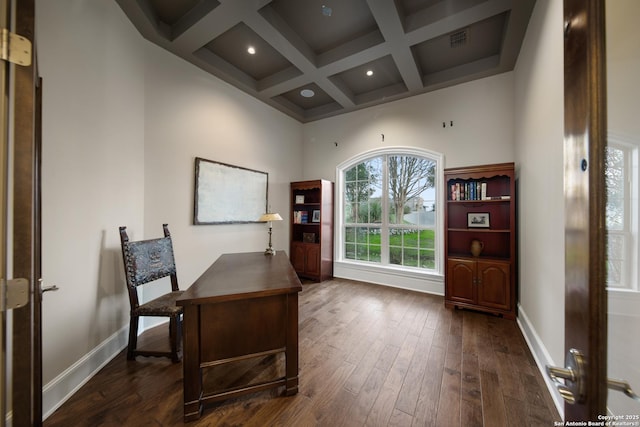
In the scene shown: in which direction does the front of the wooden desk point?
to the viewer's left

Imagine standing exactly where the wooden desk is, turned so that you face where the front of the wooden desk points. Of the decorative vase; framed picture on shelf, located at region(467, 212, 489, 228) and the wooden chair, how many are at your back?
2

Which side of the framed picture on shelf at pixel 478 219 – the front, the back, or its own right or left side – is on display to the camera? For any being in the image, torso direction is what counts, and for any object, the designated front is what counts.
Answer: front

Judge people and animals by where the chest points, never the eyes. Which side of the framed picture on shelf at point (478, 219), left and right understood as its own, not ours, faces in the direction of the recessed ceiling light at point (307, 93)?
right

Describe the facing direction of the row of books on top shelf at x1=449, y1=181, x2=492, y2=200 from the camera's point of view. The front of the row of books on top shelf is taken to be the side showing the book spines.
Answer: facing the viewer

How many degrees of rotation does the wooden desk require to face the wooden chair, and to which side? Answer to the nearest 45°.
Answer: approximately 45° to its right

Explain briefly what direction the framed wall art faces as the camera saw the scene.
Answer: facing the viewer and to the right of the viewer

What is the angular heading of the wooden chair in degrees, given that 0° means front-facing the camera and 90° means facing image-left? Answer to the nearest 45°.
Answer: approximately 315°

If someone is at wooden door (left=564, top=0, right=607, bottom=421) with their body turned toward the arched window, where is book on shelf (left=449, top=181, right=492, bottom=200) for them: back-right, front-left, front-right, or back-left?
front-right

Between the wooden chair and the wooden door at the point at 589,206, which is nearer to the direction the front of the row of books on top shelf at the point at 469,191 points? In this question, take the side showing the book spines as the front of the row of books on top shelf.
the wooden door

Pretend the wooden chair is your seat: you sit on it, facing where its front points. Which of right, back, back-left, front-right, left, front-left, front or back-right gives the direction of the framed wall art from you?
left

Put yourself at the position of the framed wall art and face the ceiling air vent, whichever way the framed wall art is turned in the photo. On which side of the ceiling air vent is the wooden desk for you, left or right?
right
